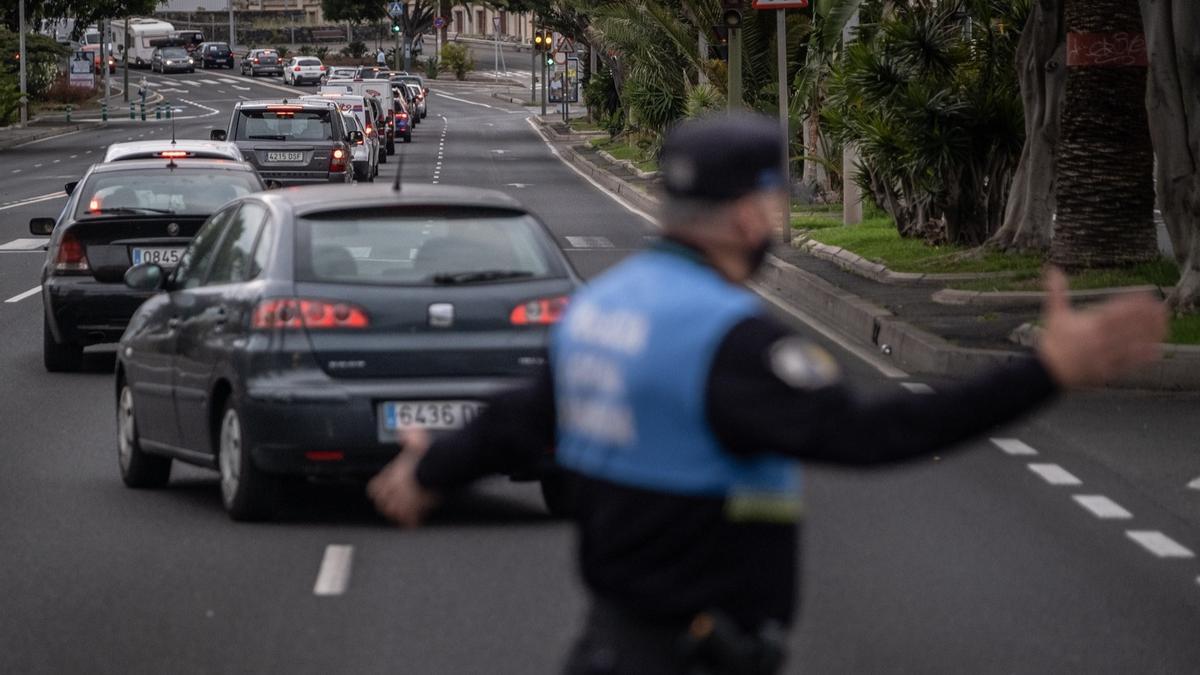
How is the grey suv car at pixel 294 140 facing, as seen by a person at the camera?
facing away from the viewer

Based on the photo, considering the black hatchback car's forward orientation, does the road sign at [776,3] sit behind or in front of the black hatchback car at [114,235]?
in front

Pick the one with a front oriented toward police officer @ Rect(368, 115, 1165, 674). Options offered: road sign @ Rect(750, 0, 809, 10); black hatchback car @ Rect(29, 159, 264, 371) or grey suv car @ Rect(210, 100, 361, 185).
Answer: the road sign

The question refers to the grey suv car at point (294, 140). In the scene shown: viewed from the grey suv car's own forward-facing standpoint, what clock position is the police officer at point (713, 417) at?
The police officer is roughly at 6 o'clock from the grey suv car.

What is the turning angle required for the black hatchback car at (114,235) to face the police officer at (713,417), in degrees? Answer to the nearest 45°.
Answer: approximately 180°

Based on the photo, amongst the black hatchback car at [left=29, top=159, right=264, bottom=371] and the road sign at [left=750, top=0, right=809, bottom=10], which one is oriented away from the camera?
the black hatchback car

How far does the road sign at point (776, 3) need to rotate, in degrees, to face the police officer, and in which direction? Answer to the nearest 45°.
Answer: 0° — it already faces them

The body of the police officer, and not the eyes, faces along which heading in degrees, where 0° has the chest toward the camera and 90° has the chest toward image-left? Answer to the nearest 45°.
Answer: approximately 225°

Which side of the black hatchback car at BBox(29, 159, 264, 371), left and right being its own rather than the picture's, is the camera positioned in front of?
back
